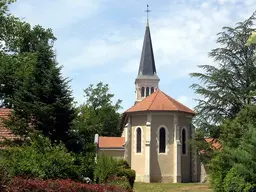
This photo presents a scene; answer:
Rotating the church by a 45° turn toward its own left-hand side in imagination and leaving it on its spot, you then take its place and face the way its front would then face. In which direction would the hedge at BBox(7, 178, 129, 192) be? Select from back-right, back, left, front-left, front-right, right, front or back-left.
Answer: back-left

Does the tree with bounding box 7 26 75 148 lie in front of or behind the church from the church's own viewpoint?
behind

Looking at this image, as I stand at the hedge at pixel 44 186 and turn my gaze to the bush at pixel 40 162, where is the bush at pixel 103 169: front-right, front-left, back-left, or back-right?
front-right

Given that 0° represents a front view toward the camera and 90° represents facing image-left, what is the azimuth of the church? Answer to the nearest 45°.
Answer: approximately 180°

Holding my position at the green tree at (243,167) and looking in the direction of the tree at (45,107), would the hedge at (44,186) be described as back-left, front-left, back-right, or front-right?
front-left

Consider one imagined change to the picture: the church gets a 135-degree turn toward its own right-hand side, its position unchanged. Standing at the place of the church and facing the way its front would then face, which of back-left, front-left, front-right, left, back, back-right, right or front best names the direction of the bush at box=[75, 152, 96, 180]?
front-right

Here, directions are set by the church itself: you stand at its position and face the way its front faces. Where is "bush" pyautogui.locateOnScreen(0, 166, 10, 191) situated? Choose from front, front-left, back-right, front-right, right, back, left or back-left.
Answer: back

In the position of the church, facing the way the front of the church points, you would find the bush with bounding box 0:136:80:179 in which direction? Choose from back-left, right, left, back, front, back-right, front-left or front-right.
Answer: back

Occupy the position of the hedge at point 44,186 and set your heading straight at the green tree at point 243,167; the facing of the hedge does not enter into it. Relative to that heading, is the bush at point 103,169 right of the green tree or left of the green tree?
left

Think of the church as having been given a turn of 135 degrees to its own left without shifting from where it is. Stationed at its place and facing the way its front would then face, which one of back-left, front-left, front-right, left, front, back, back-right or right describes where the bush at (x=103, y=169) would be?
front-left

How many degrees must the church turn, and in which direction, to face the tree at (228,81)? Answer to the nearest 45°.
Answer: approximately 135° to its right
